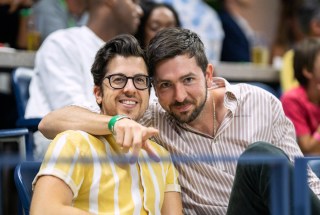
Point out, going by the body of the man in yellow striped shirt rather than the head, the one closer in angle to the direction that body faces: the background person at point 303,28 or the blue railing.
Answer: the blue railing

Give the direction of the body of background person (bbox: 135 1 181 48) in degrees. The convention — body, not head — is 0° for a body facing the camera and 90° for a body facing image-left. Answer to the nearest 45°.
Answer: approximately 0°

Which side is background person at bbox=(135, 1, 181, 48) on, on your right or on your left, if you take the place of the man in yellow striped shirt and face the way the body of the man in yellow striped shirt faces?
on your left

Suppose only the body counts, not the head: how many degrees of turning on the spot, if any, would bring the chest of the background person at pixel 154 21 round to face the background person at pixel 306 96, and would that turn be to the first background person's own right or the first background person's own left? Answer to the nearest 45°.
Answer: approximately 90° to the first background person's own left

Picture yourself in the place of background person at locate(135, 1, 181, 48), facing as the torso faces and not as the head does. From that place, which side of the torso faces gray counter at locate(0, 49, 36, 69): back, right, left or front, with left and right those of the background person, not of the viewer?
right

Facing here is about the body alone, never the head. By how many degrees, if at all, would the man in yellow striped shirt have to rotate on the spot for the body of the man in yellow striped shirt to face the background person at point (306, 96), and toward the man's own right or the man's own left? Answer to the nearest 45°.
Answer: approximately 90° to the man's own left

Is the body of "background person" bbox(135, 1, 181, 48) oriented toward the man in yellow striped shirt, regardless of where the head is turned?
yes
